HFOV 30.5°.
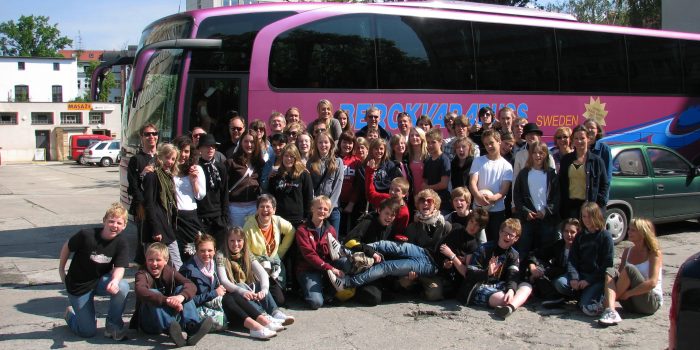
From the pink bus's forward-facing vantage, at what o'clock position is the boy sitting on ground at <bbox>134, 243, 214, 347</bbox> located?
The boy sitting on ground is roughly at 11 o'clock from the pink bus.

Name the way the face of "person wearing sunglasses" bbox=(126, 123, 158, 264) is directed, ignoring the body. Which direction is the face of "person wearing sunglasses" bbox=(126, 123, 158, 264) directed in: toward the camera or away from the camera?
toward the camera

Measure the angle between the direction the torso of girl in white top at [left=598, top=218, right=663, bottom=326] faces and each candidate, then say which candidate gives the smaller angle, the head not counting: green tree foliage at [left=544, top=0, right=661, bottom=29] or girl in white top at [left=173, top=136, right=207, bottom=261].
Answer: the girl in white top

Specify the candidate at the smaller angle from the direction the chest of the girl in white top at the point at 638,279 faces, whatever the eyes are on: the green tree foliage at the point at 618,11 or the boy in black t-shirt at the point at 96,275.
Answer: the boy in black t-shirt

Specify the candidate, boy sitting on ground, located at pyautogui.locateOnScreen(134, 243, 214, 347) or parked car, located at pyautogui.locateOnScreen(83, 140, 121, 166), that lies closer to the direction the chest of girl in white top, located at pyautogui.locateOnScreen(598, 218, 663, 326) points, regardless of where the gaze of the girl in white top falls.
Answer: the boy sitting on ground

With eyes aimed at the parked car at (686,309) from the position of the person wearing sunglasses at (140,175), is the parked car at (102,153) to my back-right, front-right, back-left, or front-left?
back-left

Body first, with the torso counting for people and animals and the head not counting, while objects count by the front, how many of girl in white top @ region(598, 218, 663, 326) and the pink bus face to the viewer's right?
0

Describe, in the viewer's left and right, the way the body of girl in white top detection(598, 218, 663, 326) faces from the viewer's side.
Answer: facing the viewer and to the left of the viewer

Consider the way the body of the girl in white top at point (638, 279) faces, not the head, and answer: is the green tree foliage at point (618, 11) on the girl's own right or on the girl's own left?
on the girl's own right

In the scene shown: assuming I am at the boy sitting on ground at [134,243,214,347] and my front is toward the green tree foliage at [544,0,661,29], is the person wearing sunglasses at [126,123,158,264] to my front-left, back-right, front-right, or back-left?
front-left

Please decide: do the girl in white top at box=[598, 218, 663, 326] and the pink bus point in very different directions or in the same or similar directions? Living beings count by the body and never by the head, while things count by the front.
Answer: same or similar directions
